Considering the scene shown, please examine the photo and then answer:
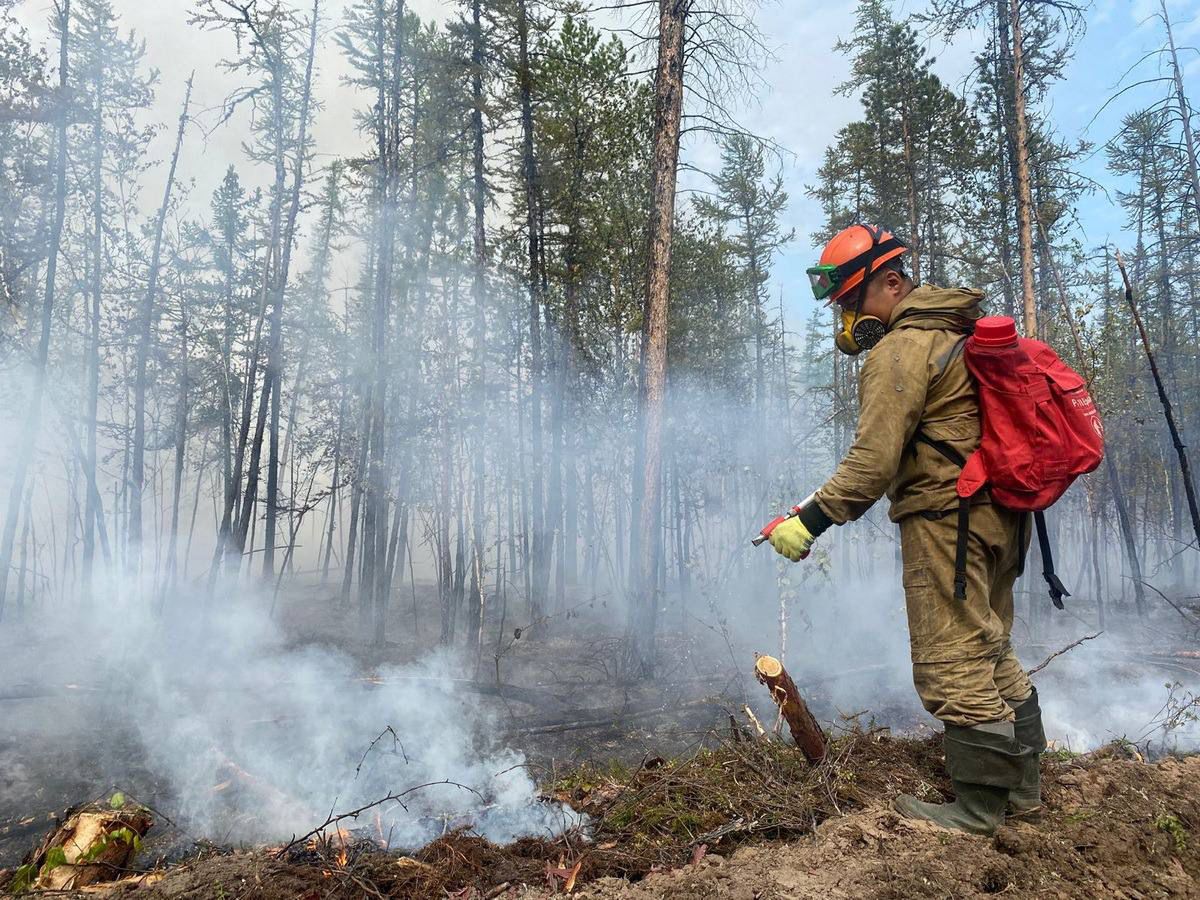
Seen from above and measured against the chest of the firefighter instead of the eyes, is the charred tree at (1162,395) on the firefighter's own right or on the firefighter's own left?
on the firefighter's own right

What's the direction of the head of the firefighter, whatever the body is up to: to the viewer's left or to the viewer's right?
to the viewer's left

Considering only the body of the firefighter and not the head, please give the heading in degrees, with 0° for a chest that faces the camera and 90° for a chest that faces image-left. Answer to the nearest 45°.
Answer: approximately 90°

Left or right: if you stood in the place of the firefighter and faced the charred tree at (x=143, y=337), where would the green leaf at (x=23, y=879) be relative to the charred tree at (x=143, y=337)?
left

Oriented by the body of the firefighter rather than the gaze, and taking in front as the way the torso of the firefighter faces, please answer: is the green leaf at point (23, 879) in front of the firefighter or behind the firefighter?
in front

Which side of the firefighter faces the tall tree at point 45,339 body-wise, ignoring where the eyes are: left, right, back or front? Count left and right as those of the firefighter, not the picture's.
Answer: front

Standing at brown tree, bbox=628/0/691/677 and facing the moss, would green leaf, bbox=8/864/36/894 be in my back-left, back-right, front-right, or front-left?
front-right

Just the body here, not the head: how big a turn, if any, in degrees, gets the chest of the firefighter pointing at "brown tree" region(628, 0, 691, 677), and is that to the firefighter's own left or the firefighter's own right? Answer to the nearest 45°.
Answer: approximately 45° to the firefighter's own right

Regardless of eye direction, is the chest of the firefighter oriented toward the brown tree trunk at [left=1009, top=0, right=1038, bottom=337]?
no
